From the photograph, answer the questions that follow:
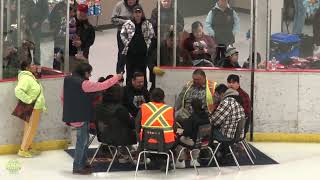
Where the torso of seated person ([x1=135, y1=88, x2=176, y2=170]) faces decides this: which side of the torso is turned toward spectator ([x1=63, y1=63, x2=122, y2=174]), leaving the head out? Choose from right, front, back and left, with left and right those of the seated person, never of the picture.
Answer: left

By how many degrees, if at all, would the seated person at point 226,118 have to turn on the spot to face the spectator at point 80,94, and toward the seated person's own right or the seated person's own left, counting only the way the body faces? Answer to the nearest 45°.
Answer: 0° — they already face them

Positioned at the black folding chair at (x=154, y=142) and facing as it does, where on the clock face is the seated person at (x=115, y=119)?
The seated person is roughly at 10 o'clock from the black folding chair.

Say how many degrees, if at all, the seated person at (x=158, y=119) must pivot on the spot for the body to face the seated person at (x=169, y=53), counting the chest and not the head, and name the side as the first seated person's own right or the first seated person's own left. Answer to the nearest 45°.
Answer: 0° — they already face them

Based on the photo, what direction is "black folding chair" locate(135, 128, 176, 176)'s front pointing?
away from the camera

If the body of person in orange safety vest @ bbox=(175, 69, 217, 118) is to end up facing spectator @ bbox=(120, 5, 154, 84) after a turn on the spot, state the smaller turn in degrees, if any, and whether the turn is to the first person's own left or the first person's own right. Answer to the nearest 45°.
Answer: approximately 135° to the first person's own right

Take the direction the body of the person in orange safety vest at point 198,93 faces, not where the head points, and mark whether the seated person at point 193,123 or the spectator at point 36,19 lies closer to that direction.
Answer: the seated person

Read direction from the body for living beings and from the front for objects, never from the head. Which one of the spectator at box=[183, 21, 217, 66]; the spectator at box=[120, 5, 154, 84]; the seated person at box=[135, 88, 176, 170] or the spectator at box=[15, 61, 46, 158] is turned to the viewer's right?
the spectator at box=[15, 61, 46, 158]

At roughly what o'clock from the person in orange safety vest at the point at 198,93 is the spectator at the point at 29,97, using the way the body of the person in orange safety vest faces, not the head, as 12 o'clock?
The spectator is roughly at 3 o'clock from the person in orange safety vest.

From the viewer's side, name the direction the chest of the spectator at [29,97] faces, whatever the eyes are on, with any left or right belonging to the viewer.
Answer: facing to the right of the viewer

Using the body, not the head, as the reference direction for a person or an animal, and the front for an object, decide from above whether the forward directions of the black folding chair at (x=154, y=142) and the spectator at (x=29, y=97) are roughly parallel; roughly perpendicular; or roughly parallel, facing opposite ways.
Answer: roughly perpendicular

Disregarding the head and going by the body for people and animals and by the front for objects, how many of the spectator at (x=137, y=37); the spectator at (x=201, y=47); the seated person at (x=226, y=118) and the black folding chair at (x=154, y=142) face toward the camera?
2
